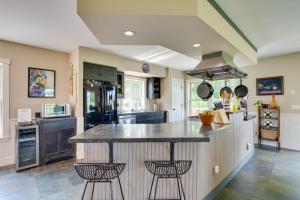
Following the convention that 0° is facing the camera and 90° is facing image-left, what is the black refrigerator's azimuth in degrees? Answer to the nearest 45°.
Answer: approximately 315°

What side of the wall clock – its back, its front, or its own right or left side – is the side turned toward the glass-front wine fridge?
right

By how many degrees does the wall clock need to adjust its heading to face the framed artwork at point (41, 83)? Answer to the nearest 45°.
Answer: approximately 90° to its right

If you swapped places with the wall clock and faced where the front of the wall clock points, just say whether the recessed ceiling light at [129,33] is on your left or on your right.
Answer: on your right
